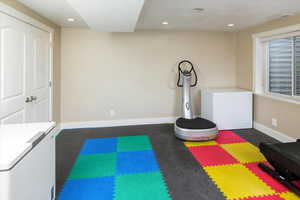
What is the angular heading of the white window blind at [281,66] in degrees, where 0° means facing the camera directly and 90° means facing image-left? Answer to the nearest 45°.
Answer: approximately 45°

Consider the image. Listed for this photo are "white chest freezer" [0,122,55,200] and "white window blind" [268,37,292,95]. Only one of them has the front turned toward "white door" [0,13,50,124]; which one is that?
the white window blind

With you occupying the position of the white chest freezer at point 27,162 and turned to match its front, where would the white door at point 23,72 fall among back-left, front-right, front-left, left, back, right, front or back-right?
back-left

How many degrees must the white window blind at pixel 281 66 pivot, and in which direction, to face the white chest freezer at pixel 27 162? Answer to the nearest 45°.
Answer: approximately 45° to its left

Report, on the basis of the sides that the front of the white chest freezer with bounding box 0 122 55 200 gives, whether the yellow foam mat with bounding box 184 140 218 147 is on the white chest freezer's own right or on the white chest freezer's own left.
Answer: on the white chest freezer's own left

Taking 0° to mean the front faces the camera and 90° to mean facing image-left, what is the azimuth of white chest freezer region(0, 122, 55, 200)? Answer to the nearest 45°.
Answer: approximately 315°

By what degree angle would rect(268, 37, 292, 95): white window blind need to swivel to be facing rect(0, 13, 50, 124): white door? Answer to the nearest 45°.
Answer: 0° — it already faces it

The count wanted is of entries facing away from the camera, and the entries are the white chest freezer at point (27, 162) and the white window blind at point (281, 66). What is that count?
0

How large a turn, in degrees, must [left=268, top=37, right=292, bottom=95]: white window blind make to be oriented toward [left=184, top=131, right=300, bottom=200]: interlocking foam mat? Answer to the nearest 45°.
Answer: approximately 45° to its left
